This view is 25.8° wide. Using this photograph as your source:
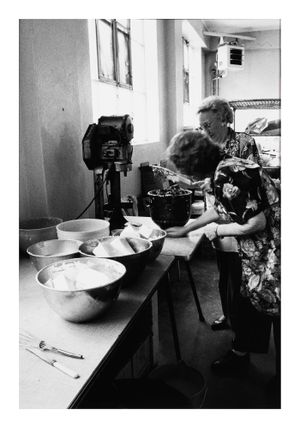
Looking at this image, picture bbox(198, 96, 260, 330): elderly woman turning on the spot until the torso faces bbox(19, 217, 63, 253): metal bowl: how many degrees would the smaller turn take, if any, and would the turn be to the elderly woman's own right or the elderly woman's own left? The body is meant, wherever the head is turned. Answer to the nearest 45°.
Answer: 0° — they already face it

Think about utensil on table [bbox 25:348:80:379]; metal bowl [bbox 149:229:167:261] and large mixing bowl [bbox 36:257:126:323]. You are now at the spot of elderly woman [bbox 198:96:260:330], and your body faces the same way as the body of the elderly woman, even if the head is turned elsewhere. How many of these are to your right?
0

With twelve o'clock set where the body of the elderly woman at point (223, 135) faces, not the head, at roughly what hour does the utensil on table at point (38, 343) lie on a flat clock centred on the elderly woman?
The utensil on table is roughly at 11 o'clock from the elderly woman.

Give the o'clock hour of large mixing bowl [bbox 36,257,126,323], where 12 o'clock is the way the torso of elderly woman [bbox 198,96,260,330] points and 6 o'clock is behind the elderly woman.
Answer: The large mixing bowl is roughly at 11 o'clock from the elderly woman.

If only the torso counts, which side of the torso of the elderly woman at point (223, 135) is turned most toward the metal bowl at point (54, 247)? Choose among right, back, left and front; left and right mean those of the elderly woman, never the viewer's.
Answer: front

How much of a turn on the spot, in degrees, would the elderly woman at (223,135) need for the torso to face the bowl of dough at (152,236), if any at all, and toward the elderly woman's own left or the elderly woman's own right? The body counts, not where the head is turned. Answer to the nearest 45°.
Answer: approximately 45° to the elderly woman's own left

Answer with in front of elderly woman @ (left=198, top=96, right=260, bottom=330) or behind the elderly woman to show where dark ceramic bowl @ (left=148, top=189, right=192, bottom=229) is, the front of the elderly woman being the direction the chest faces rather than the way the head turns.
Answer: in front

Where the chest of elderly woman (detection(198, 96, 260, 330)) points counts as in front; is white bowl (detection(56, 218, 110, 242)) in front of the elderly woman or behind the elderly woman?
in front

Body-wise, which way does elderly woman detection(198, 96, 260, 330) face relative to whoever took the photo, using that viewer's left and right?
facing the viewer and to the left of the viewer

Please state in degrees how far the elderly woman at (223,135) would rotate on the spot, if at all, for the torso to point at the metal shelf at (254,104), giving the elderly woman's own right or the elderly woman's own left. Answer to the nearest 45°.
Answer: approximately 135° to the elderly woman's own right

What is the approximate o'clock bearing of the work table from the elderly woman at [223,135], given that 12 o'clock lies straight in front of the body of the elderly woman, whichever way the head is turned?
The work table is roughly at 11 o'clock from the elderly woman.
